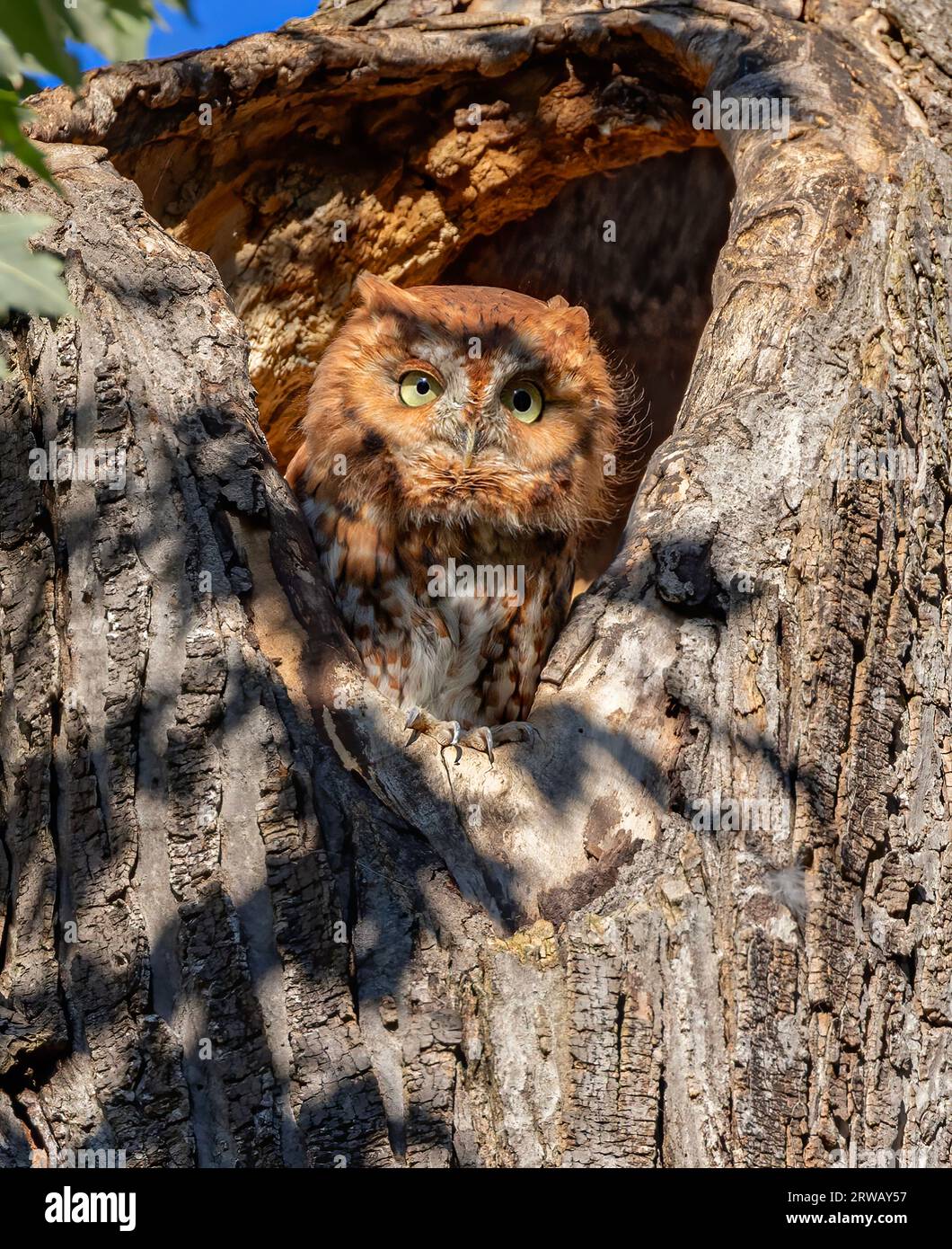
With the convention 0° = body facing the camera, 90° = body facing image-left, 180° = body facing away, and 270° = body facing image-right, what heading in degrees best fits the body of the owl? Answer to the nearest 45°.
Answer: approximately 0°
